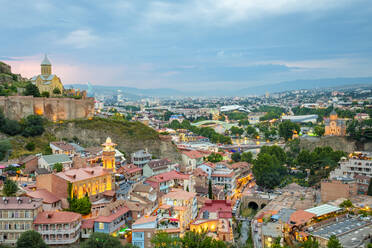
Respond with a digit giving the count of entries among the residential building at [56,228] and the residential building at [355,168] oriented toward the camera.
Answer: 2

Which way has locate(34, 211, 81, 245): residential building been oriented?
toward the camera

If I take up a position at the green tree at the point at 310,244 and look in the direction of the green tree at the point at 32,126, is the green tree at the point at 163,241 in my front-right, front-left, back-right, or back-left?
front-left

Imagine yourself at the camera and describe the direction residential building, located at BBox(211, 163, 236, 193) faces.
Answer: facing the viewer and to the left of the viewer

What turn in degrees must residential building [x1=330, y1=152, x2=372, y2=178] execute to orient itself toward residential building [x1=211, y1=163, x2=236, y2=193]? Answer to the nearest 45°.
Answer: approximately 90° to its right

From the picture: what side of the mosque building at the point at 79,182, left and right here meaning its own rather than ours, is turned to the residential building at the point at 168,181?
left

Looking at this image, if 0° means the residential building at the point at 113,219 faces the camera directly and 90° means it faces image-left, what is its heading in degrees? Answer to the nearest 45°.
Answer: approximately 315°

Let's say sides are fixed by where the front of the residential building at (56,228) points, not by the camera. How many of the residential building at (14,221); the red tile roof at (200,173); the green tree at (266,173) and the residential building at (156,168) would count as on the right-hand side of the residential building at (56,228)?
1

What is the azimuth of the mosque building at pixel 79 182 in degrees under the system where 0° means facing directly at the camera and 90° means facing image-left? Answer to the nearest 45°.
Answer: approximately 315°

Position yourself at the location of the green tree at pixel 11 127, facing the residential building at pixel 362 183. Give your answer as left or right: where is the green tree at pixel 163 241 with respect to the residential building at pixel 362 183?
right

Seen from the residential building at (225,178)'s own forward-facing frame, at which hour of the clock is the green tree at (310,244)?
The green tree is roughly at 10 o'clock from the residential building.

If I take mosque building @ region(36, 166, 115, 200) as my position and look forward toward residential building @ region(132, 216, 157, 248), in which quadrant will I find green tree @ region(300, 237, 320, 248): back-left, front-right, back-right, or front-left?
front-left

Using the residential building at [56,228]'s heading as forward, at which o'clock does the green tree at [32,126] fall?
The green tree is roughly at 6 o'clock from the residential building.

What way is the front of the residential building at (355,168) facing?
toward the camera

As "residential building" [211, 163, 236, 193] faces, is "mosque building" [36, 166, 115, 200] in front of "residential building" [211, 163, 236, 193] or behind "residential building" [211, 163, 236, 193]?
in front

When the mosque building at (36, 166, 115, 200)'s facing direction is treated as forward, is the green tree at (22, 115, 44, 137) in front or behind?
behind
